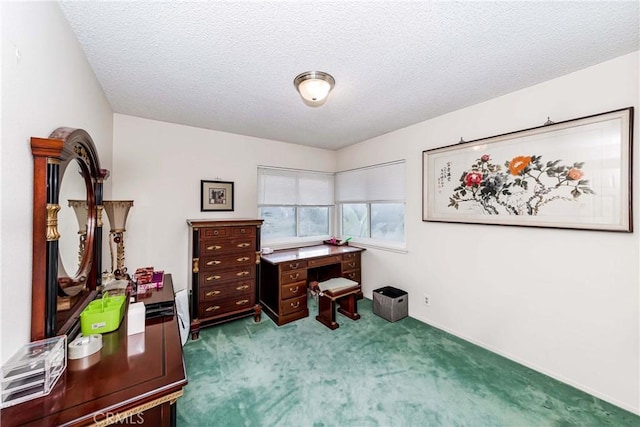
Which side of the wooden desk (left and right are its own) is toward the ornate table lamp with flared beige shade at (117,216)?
right

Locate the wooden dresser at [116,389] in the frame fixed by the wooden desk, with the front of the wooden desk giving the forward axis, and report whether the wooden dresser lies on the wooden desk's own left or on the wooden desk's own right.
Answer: on the wooden desk's own right

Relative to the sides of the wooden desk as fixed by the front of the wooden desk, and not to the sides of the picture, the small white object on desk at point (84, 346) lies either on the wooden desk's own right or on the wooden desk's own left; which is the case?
on the wooden desk's own right

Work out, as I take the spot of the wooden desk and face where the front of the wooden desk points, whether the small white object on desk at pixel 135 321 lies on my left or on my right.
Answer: on my right

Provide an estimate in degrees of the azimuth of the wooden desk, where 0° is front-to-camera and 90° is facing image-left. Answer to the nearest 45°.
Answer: approximately 315°

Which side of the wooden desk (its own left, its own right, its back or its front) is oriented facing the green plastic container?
right
